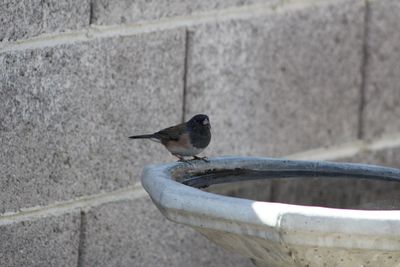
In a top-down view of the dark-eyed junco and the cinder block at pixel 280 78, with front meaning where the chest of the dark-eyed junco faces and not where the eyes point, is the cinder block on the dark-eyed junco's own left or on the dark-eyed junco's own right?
on the dark-eyed junco's own left

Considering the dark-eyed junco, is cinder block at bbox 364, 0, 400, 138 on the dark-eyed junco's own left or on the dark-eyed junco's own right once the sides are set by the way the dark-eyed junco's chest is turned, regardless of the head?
on the dark-eyed junco's own left

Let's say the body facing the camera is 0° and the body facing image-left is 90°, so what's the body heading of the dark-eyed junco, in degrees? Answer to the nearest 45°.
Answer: approximately 315°
